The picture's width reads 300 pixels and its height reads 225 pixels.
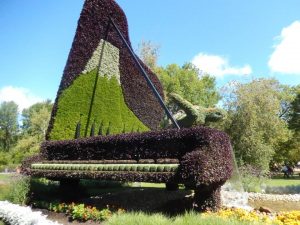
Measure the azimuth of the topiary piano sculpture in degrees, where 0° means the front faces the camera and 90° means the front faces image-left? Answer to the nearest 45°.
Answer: approximately 45°

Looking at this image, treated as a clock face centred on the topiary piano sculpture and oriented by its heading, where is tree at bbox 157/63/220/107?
The tree is roughly at 5 o'clock from the topiary piano sculpture.

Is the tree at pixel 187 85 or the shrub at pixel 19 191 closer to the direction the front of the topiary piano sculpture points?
the shrub

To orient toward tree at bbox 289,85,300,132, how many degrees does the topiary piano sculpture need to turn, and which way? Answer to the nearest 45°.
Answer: approximately 180°

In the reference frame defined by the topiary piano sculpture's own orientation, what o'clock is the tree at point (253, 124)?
The tree is roughly at 6 o'clock from the topiary piano sculpture.

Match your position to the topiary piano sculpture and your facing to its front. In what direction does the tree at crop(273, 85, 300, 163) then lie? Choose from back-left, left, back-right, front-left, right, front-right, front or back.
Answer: back

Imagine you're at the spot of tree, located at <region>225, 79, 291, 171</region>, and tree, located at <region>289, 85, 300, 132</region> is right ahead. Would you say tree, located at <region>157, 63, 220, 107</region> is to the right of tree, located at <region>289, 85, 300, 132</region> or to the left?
left
